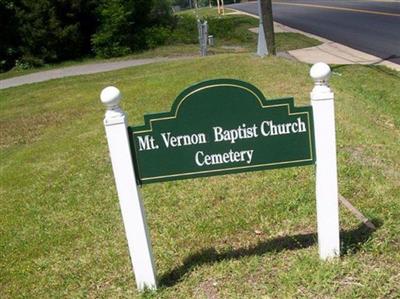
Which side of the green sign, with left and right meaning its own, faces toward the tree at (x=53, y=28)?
back

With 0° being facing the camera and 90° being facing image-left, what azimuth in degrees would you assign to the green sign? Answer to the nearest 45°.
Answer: approximately 0°

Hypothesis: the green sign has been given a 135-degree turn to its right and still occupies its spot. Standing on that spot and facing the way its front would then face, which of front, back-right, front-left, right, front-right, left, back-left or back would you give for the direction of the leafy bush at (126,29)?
front-right

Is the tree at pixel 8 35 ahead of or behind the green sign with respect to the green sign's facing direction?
behind

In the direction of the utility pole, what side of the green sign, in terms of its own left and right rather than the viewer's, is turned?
back
